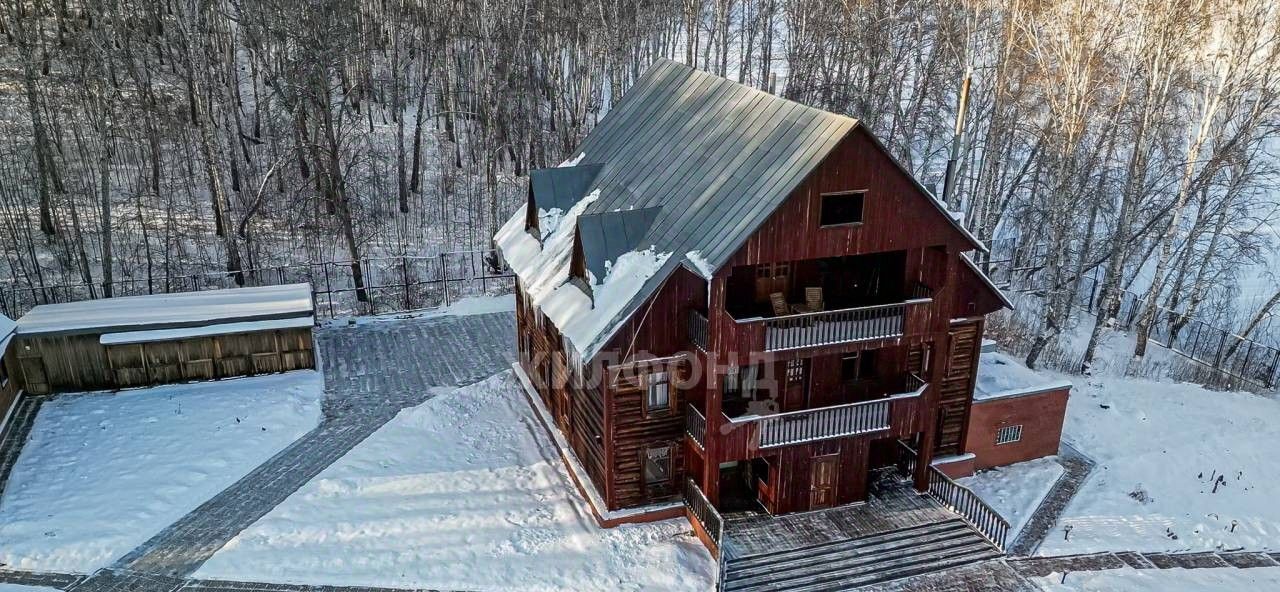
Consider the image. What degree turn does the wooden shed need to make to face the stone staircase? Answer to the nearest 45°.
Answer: approximately 45° to its left

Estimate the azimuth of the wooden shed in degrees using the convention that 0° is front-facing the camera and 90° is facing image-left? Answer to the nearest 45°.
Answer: approximately 0°

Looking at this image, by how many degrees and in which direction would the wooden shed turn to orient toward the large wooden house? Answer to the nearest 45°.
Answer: approximately 45° to its left
